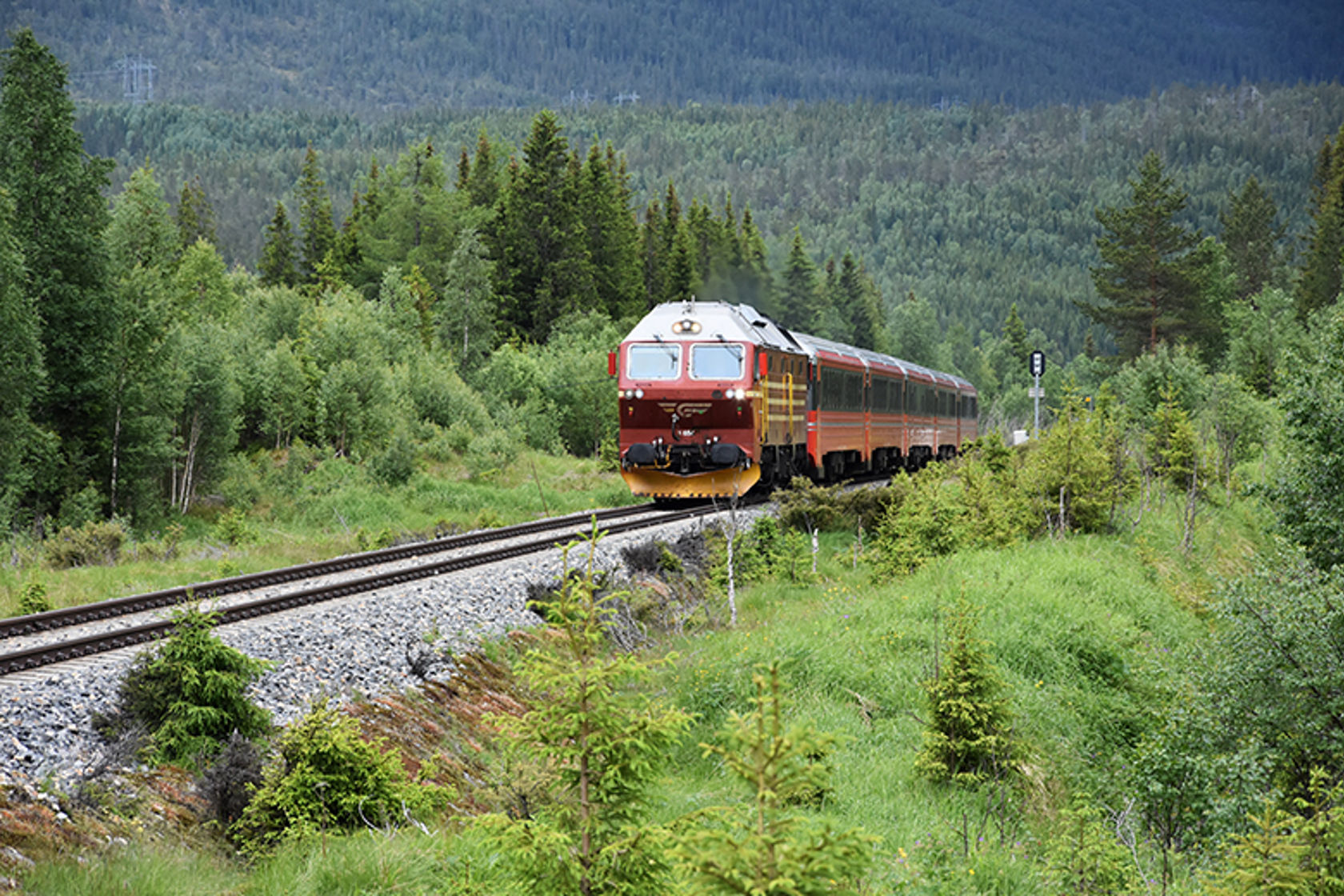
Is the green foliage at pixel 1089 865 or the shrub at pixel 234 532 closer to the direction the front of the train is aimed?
the green foliage

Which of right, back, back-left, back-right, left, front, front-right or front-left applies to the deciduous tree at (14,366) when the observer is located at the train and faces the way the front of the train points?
right

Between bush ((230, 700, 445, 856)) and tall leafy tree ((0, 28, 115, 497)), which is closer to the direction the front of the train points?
the bush

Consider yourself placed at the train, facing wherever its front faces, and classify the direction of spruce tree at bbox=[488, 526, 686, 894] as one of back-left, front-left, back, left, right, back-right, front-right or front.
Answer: front

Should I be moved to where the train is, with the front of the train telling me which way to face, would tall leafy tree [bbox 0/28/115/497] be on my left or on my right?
on my right

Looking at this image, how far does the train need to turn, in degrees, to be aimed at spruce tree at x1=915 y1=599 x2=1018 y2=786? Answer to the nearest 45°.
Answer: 0° — it already faces it

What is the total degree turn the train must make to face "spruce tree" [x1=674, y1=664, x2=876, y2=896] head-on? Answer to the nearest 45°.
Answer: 0° — it already faces it

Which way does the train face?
toward the camera

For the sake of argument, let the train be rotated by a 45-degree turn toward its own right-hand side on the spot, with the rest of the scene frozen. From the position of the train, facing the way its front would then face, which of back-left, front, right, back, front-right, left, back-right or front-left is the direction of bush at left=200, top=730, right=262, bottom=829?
front-left

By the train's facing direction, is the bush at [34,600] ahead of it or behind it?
ahead

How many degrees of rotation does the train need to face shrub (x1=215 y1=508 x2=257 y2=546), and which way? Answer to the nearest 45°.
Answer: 0° — it already faces it

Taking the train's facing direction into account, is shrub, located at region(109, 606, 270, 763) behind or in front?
in front

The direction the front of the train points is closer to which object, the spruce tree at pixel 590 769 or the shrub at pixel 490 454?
the spruce tree

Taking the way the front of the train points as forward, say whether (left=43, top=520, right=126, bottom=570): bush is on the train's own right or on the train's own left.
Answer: on the train's own right
